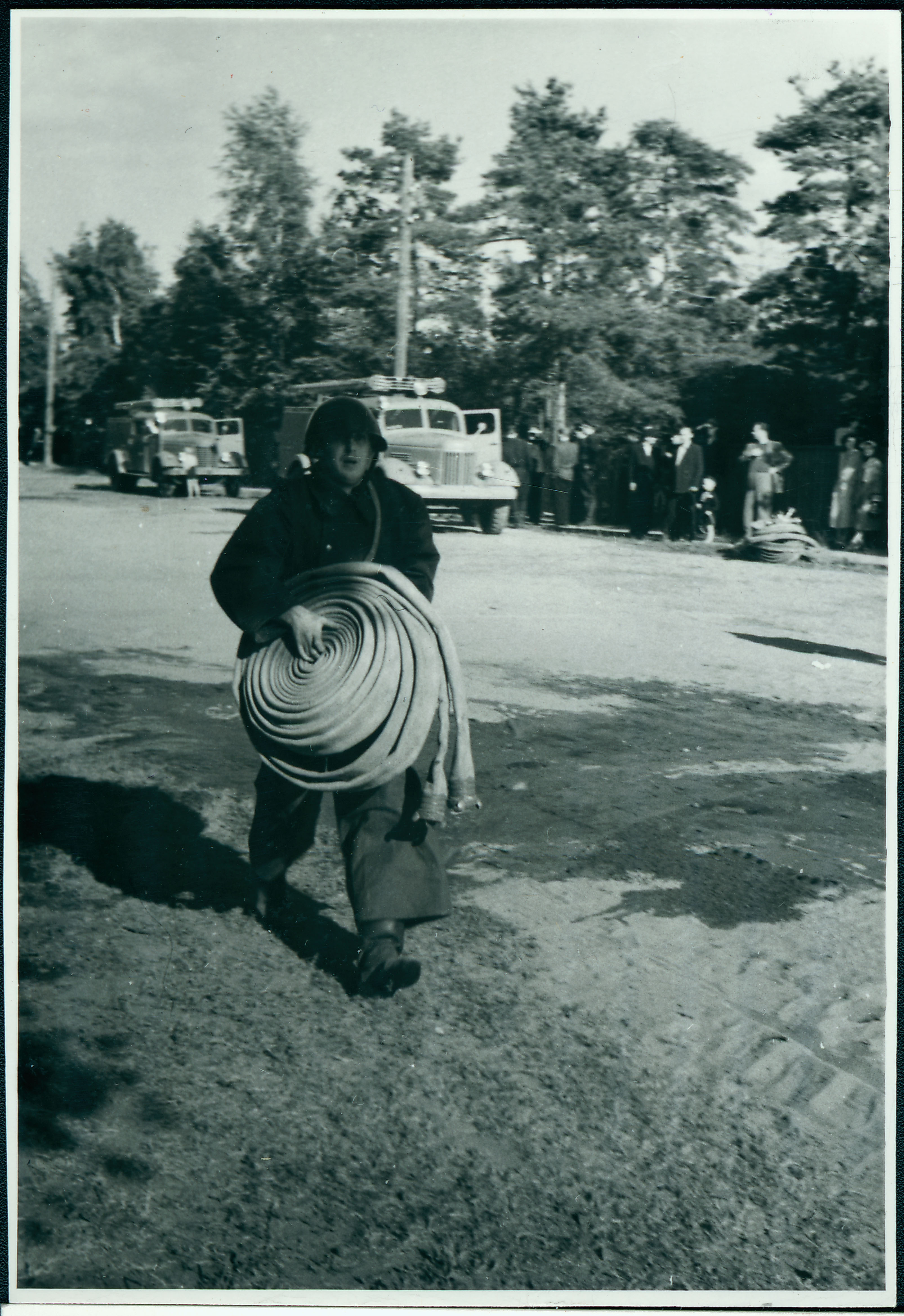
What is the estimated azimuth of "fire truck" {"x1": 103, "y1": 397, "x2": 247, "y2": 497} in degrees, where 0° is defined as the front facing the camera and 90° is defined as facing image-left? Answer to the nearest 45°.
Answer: approximately 315°

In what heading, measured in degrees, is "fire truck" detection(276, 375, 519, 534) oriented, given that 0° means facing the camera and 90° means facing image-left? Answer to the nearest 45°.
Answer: approximately 315°

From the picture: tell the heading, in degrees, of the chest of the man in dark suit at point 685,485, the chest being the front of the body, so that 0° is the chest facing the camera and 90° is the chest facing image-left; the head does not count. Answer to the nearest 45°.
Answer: approximately 45°
